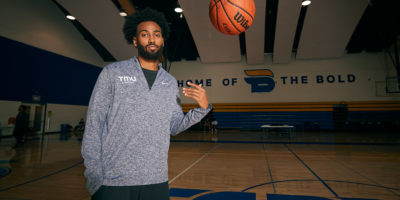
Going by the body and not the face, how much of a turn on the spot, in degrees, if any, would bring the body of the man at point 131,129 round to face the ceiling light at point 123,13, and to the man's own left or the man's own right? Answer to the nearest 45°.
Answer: approximately 135° to the man's own left

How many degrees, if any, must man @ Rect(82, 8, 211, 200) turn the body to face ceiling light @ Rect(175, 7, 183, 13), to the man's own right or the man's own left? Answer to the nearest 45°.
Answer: approximately 135° to the man's own left

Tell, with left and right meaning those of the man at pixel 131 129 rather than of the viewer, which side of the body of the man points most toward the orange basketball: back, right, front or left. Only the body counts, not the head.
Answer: left

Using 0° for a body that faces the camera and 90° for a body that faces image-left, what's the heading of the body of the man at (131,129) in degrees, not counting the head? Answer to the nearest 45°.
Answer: approximately 315°
